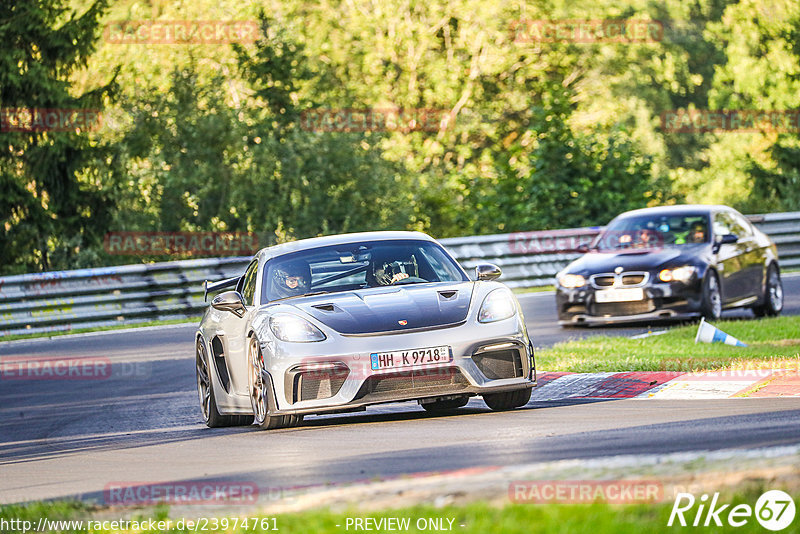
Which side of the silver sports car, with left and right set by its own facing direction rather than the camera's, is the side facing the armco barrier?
back

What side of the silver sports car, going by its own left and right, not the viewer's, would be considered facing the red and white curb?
left

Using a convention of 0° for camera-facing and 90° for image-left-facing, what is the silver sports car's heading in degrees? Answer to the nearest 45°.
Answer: approximately 0°
